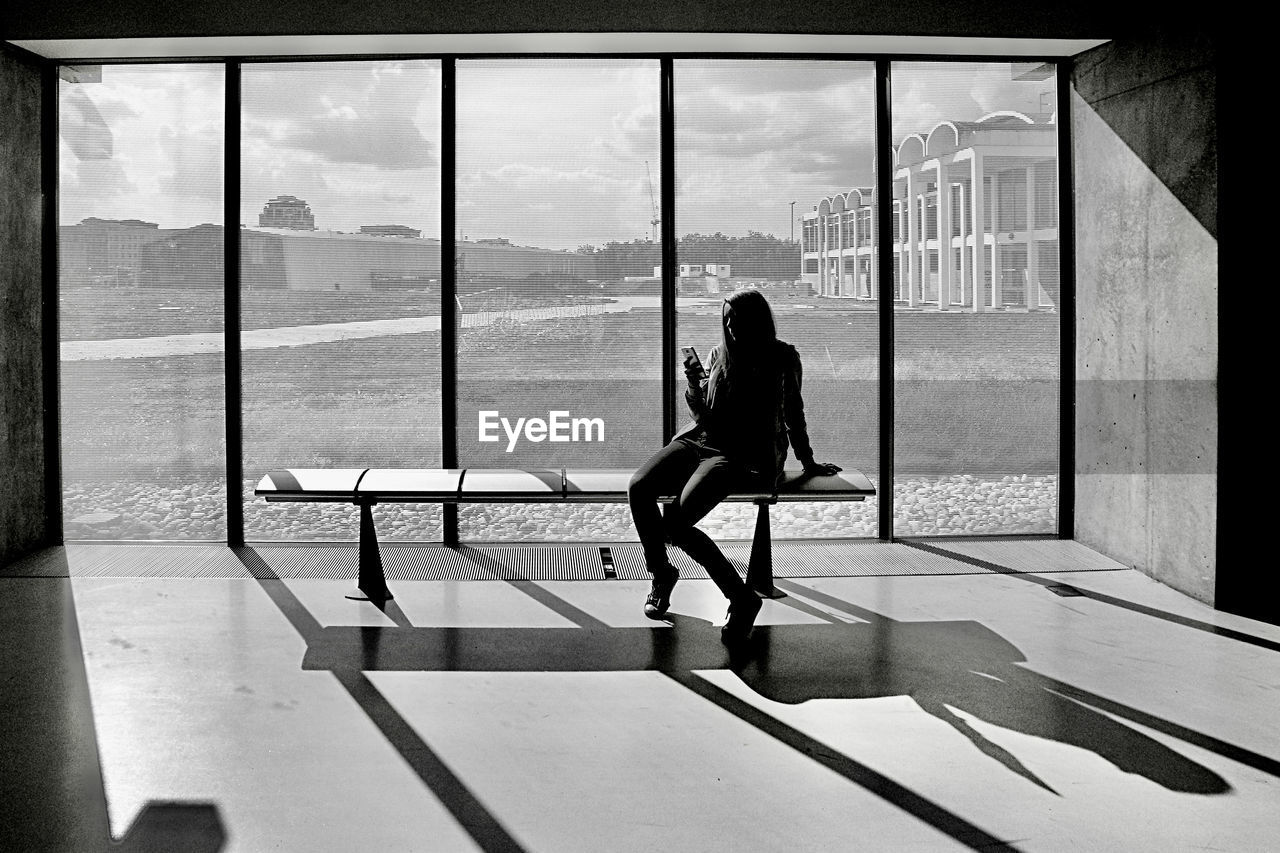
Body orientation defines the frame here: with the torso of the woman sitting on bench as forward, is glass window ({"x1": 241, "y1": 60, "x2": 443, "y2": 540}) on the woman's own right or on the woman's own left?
on the woman's own right

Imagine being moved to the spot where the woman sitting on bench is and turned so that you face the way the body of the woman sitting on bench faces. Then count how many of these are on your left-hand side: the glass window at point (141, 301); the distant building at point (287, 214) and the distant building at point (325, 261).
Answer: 0

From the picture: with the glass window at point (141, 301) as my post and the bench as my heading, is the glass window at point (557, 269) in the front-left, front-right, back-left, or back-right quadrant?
front-left

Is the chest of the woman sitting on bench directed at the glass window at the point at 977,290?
no

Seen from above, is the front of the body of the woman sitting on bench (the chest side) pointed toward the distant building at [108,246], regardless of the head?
no

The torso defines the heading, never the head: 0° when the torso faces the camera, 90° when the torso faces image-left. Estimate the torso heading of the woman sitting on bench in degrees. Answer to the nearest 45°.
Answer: approximately 45°

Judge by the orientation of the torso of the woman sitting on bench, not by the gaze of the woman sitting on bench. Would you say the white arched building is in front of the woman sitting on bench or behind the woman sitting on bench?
behind

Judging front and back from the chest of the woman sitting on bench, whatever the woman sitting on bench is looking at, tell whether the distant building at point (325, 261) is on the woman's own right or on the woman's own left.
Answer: on the woman's own right

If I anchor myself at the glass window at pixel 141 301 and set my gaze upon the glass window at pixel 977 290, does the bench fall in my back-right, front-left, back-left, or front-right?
front-right

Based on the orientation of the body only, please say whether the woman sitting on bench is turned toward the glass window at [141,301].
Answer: no
